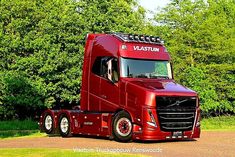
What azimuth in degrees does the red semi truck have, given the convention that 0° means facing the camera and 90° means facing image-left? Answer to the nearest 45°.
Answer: approximately 315°
